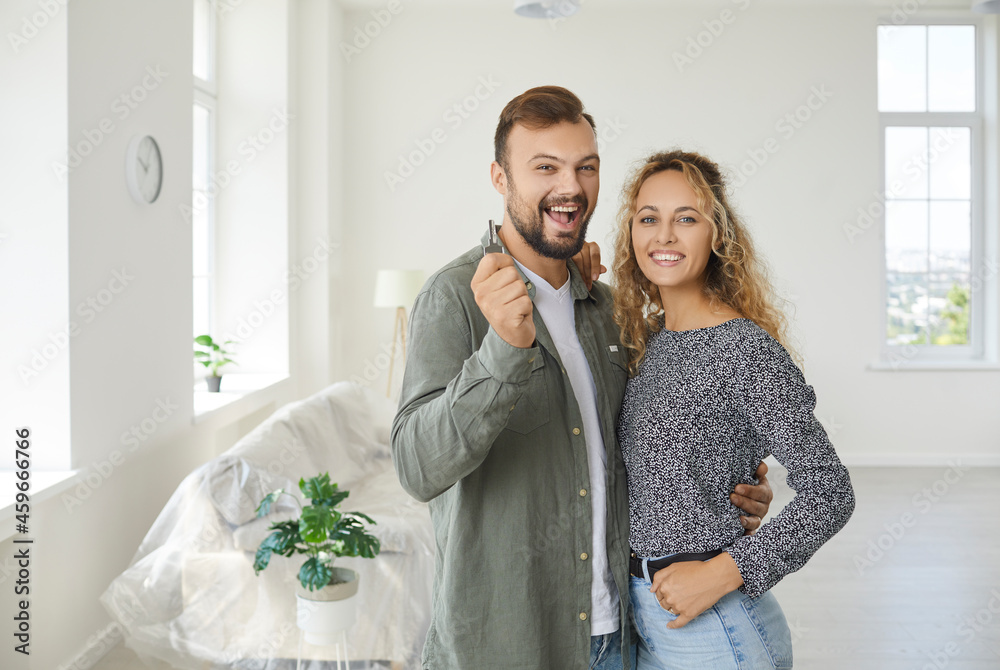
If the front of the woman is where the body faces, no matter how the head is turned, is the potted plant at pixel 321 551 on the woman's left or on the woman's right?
on the woman's right

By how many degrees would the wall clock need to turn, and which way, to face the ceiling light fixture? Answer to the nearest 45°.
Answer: approximately 45° to its left

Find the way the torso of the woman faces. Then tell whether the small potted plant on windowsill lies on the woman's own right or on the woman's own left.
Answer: on the woman's own right

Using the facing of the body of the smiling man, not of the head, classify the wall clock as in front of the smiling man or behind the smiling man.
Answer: behind

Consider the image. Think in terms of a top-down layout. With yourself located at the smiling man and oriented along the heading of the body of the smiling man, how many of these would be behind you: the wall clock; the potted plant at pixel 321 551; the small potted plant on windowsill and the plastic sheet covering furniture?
4

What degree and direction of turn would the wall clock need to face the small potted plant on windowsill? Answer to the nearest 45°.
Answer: approximately 135° to its left

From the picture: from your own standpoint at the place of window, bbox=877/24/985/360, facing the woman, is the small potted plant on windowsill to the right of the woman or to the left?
right

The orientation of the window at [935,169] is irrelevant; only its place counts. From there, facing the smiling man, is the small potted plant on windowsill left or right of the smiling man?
right

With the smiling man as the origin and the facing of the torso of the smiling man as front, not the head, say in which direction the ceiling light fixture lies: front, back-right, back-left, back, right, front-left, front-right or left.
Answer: back-left

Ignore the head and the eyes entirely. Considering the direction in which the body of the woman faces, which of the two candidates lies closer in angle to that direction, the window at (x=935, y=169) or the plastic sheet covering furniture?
the plastic sheet covering furniture

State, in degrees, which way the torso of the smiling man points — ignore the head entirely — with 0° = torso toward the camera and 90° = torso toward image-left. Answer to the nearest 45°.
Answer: approximately 315°
